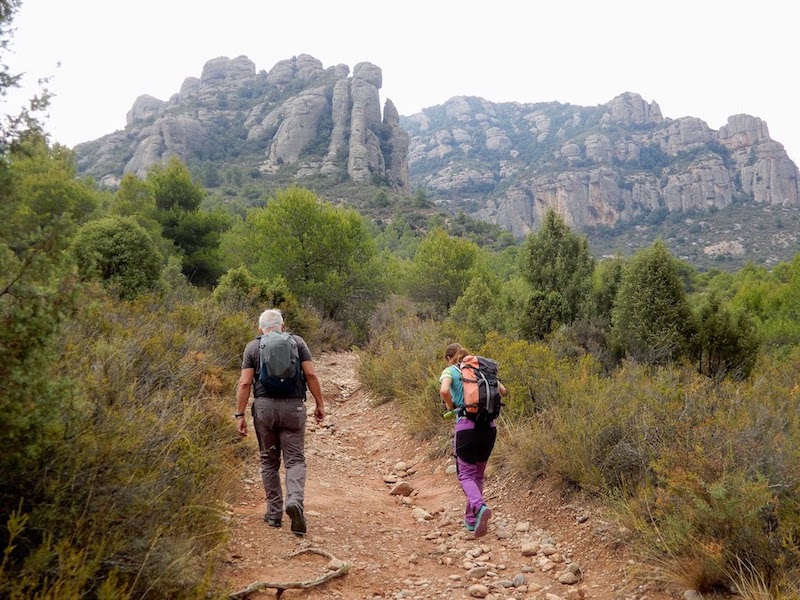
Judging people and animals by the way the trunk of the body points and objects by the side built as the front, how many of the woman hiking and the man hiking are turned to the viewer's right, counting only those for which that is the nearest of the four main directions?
0

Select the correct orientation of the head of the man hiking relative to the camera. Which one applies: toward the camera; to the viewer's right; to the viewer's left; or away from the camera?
away from the camera

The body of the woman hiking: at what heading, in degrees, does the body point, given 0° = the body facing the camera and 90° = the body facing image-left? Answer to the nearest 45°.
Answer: approximately 135°

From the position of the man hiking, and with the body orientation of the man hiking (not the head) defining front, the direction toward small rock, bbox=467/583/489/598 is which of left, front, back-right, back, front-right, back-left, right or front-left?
back-right

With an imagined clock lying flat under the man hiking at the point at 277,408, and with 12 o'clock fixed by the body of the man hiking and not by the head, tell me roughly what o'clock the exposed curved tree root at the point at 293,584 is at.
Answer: The exposed curved tree root is roughly at 6 o'clock from the man hiking.

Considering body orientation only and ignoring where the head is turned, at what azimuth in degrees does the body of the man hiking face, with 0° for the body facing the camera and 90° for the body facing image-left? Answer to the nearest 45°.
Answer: approximately 180°

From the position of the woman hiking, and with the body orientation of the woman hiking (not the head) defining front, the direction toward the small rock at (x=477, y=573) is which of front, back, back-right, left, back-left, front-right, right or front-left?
back-left

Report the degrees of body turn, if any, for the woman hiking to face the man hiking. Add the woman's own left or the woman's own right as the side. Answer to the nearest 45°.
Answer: approximately 45° to the woman's own left

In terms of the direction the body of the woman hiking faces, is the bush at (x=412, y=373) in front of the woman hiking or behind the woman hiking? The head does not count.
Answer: in front

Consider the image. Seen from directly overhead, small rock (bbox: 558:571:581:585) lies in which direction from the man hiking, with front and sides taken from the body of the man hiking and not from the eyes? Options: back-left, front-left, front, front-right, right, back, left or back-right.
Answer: back-right

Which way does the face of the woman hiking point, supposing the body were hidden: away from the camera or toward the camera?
away from the camera
